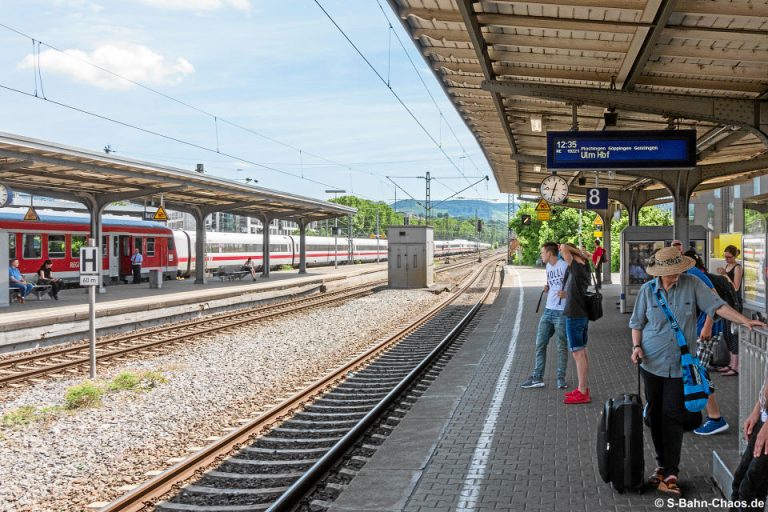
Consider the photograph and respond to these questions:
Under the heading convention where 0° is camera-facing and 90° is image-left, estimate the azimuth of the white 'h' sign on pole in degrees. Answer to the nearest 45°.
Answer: approximately 0°

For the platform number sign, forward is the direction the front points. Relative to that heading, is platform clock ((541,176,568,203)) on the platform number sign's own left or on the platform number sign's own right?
on the platform number sign's own right

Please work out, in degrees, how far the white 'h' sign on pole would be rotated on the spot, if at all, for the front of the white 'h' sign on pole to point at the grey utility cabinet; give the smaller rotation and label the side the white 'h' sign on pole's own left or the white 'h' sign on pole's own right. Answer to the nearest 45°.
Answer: approximately 135° to the white 'h' sign on pole's own left

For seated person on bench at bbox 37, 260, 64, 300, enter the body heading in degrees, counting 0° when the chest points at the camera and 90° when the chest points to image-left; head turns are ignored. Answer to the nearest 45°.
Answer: approximately 270°

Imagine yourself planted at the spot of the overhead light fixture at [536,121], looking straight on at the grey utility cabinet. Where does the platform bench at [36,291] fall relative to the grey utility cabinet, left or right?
left

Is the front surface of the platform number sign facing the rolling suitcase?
yes

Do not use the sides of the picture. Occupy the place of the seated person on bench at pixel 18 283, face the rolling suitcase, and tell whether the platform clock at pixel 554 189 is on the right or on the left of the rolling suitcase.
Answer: left

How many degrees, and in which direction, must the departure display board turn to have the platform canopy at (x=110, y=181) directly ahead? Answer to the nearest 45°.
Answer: approximately 135° to its right

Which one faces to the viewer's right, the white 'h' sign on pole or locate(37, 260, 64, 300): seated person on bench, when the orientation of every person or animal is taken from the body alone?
the seated person on bench
